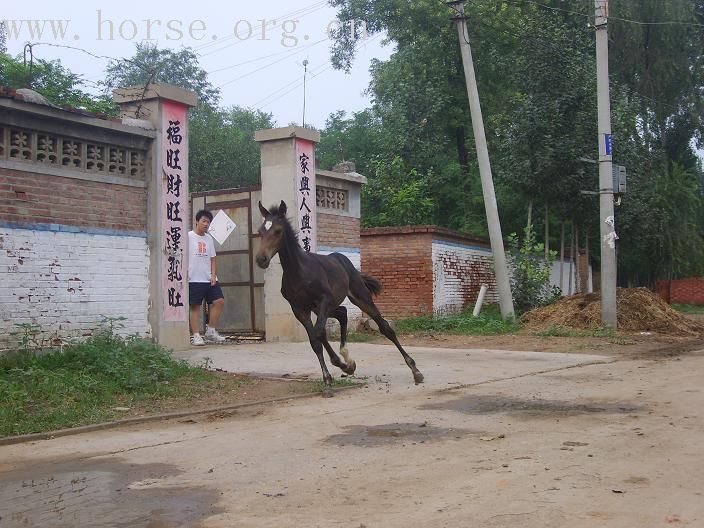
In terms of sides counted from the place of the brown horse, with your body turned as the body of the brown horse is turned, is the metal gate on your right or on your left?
on your right

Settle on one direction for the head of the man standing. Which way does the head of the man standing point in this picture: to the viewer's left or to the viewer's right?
to the viewer's right

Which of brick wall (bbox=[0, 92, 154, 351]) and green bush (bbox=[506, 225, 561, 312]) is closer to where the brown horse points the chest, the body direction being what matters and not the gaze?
the brick wall

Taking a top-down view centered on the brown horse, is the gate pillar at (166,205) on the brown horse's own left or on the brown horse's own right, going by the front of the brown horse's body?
on the brown horse's own right

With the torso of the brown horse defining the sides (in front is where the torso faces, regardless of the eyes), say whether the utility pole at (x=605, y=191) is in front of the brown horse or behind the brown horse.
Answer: behind

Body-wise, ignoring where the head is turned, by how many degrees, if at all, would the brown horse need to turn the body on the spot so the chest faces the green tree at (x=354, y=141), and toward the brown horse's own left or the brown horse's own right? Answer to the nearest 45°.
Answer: approximately 135° to the brown horse's own right

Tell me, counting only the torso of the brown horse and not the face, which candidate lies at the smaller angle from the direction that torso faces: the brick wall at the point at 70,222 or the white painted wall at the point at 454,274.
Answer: the brick wall

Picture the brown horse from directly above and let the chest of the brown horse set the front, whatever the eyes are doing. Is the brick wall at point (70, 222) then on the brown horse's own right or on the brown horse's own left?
on the brown horse's own right

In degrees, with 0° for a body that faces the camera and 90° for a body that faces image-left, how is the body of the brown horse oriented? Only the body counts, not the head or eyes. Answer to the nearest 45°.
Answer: approximately 45°

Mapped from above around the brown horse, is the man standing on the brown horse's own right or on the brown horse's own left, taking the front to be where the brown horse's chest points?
on the brown horse's own right

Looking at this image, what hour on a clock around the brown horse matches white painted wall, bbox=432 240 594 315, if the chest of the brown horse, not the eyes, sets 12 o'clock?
The white painted wall is roughly at 5 o'clock from the brown horse.
